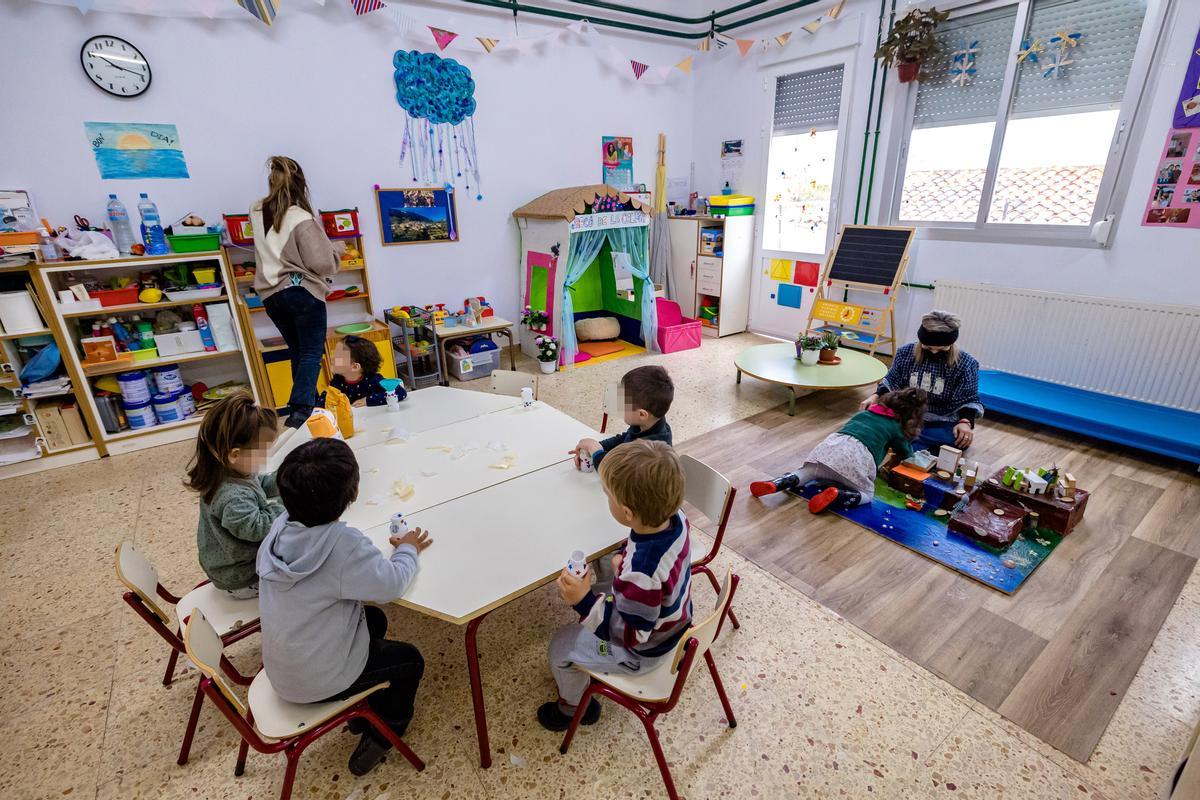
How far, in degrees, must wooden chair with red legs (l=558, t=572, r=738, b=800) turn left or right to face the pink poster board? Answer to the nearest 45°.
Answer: approximately 90° to its right

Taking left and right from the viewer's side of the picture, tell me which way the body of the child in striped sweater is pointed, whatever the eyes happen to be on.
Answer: facing away from the viewer and to the left of the viewer

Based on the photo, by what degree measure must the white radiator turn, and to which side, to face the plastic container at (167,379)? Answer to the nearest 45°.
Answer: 0° — it already faces it

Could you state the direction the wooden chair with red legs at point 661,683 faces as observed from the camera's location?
facing away from the viewer and to the left of the viewer

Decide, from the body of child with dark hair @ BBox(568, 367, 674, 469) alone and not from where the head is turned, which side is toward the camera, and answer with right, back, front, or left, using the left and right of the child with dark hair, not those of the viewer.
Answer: left

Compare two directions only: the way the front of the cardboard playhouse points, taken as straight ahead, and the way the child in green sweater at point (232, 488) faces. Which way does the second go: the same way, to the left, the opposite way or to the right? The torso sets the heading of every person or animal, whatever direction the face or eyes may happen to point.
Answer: to the left

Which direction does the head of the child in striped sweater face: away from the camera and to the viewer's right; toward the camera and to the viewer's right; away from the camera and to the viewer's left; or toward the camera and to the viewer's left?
away from the camera and to the viewer's left

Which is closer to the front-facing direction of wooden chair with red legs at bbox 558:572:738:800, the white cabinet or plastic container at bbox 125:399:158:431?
the plastic container

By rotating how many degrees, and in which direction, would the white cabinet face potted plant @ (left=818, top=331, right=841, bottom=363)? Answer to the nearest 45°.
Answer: approximately 90° to its left

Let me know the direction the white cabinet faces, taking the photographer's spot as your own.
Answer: facing the viewer and to the left of the viewer

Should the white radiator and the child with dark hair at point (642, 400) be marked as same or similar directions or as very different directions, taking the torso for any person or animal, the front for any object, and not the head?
same or similar directions

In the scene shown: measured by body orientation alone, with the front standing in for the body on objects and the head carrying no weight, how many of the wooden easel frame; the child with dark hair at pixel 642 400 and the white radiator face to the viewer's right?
0

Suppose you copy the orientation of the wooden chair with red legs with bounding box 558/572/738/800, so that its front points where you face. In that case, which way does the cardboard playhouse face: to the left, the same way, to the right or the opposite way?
the opposite way

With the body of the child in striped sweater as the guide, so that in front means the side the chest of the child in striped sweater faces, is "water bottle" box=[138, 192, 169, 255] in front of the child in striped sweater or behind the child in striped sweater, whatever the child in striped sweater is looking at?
in front
